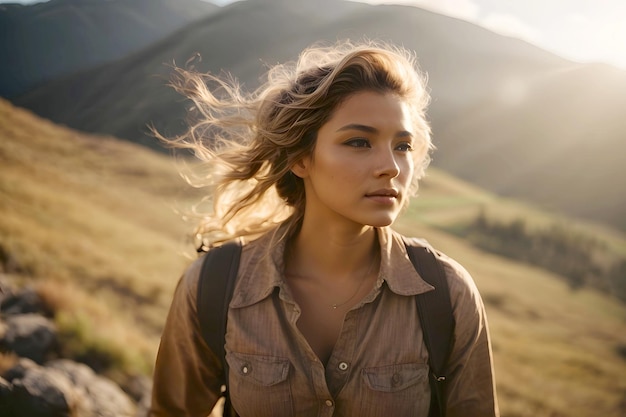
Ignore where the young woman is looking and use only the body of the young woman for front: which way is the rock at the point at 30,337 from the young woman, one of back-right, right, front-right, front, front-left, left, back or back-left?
back-right

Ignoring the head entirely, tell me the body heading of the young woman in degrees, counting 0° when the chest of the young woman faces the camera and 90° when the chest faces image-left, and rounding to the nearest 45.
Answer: approximately 0°

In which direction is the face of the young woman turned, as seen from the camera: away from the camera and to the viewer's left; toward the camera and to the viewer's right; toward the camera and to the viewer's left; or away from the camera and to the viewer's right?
toward the camera and to the viewer's right

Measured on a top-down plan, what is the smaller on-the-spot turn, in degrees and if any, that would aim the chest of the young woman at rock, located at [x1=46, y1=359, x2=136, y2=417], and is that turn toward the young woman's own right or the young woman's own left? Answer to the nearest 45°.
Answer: approximately 135° to the young woman's own right

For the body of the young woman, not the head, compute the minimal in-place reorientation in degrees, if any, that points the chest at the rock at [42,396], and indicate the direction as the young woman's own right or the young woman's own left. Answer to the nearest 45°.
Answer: approximately 135° to the young woman's own right
